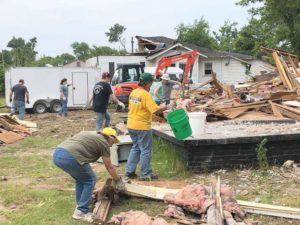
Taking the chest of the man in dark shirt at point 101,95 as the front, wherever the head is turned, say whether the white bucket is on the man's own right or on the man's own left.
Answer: on the man's own right

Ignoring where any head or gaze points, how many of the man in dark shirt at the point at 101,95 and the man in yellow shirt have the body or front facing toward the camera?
0

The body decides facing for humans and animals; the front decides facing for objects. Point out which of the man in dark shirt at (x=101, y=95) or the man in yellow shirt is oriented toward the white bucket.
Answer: the man in yellow shirt

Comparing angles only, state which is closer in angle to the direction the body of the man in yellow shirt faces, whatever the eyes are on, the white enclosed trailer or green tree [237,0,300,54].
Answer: the green tree

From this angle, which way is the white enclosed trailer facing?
to the viewer's right

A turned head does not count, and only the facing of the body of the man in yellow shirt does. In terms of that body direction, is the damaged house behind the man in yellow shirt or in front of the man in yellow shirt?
in front

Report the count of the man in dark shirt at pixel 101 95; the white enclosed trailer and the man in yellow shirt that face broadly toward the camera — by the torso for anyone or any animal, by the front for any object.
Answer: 0

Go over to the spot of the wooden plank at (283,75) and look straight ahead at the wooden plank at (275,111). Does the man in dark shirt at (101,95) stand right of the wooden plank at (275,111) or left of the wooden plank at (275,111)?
right

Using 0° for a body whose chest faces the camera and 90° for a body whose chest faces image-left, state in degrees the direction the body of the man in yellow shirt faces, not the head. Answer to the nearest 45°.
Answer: approximately 225°

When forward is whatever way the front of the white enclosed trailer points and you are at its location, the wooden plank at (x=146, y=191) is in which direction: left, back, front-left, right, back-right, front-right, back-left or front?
right

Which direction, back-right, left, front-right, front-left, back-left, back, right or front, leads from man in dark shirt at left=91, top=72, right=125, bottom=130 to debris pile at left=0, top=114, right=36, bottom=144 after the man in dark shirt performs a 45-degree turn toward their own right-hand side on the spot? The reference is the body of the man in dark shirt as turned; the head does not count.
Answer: back-left

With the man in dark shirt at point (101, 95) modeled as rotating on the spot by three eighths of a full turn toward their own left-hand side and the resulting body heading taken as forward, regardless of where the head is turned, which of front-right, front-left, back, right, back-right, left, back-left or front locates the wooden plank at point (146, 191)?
left
